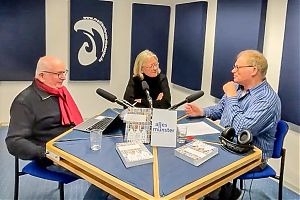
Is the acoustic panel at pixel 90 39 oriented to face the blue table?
yes

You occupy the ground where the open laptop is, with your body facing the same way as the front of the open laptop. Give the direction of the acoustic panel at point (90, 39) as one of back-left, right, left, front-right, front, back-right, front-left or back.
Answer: front-right

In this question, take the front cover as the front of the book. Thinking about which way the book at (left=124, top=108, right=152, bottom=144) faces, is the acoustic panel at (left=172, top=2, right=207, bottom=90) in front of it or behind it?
behind

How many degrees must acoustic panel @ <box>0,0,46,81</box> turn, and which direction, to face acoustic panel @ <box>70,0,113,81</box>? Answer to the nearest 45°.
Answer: approximately 90° to its left

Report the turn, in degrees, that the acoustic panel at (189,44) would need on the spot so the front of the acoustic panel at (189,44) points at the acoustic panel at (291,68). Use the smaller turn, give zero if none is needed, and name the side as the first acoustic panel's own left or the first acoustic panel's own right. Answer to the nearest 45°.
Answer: approximately 90° to the first acoustic panel's own left

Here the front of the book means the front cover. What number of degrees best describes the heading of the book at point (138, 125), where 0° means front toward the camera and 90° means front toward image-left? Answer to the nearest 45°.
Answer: approximately 0°

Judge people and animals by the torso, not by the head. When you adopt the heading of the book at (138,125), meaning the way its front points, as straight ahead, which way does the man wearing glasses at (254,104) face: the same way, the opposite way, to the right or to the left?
to the right

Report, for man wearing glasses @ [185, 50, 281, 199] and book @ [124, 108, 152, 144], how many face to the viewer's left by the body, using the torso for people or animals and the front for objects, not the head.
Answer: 1

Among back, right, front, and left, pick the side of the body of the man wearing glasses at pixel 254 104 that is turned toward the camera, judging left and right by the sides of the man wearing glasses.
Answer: left

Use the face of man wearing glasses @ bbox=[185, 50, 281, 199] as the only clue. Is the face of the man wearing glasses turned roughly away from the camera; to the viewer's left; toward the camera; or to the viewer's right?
to the viewer's left
